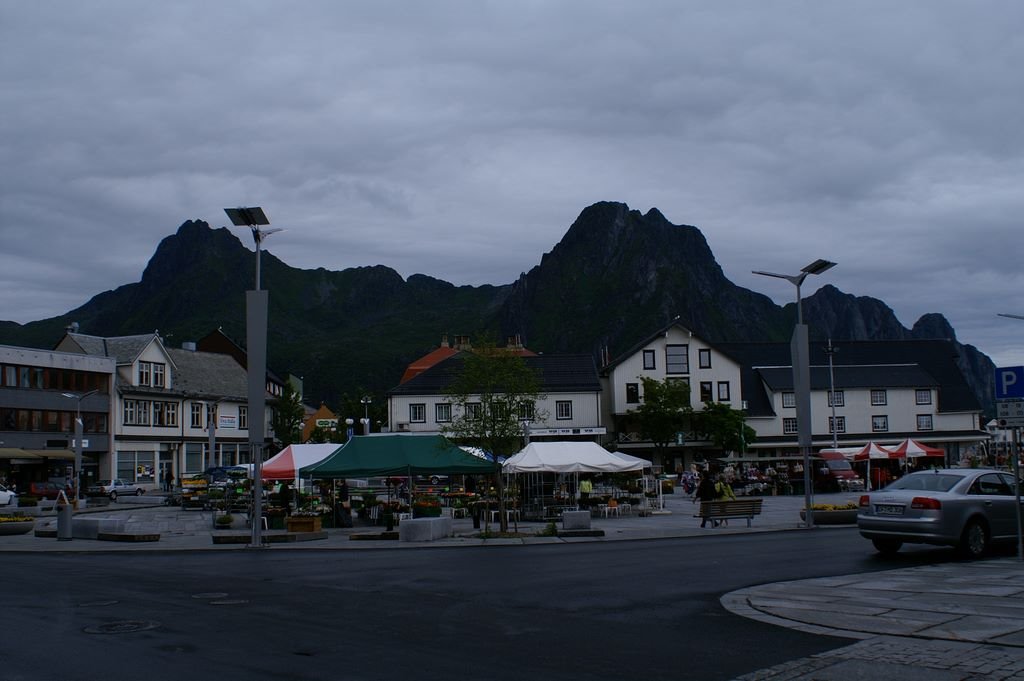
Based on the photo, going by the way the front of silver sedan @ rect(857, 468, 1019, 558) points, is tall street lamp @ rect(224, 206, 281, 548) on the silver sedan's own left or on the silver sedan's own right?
on the silver sedan's own left

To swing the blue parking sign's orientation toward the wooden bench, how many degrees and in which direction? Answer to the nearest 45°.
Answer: approximately 135° to its right

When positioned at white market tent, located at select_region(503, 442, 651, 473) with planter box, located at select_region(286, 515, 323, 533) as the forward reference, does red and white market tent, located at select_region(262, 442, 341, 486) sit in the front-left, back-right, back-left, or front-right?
front-right

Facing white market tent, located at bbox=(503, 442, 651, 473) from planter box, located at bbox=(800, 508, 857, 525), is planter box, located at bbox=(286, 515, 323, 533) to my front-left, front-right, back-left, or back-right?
front-left

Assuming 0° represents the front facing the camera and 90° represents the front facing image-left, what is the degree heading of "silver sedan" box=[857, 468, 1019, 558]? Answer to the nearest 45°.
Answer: approximately 225°

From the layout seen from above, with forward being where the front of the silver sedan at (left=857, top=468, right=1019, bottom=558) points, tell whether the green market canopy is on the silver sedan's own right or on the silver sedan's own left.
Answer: on the silver sedan's own left

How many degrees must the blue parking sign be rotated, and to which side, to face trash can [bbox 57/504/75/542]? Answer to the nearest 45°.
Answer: approximately 90° to its right

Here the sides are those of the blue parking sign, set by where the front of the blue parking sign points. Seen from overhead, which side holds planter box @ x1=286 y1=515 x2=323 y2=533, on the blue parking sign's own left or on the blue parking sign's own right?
on the blue parking sign's own right

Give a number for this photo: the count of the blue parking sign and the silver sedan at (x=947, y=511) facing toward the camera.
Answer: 1

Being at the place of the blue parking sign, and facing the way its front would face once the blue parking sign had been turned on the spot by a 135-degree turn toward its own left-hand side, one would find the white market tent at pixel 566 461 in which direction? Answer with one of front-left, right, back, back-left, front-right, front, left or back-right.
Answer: left

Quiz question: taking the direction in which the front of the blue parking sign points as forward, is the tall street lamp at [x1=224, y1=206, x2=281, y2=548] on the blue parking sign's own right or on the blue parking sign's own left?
on the blue parking sign's own right

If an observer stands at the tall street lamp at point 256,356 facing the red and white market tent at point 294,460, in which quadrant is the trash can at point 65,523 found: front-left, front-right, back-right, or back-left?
front-left

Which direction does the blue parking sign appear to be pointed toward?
toward the camera
